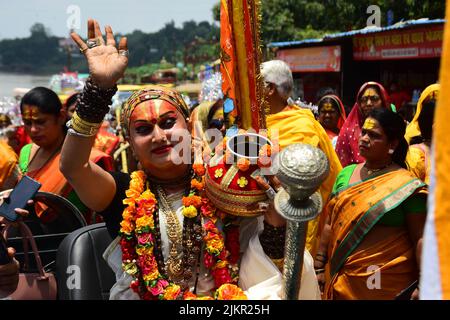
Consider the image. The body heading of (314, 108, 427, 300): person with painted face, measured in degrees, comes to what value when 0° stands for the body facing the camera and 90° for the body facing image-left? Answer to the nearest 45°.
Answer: approximately 45°

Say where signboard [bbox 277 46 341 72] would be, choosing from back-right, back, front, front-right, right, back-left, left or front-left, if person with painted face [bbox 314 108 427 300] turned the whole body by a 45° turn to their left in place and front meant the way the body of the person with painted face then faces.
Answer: back

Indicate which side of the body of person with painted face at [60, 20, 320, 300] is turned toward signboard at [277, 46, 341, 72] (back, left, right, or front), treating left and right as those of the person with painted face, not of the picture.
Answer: back

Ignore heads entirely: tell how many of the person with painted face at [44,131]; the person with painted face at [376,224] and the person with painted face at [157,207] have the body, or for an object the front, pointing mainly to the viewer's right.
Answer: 0

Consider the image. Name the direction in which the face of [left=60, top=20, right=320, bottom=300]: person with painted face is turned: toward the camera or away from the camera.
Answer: toward the camera

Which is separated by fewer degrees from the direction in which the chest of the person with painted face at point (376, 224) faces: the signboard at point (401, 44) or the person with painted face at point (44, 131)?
the person with painted face

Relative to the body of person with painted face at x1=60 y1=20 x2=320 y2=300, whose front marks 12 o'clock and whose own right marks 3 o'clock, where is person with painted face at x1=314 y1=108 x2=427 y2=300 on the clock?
person with painted face at x1=314 y1=108 x2=427 y2=300 is roughly at 8 o'clock from person with painted face at x1=60 y1=20 x2=320 y2=300.

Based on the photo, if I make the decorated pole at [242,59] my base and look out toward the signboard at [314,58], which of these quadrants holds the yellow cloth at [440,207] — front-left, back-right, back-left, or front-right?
back-right

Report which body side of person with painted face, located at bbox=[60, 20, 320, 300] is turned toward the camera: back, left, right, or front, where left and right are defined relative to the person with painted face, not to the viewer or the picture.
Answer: front

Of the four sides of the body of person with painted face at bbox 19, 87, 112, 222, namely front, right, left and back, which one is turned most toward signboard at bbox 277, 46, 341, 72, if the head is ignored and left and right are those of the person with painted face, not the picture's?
back
